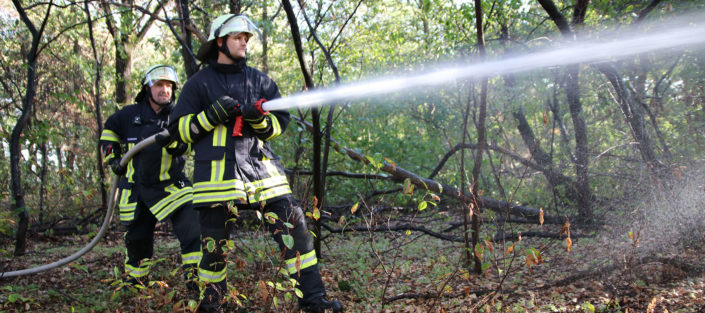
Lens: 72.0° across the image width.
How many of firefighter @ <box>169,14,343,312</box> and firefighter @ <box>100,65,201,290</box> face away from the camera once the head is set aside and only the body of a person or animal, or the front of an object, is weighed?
0

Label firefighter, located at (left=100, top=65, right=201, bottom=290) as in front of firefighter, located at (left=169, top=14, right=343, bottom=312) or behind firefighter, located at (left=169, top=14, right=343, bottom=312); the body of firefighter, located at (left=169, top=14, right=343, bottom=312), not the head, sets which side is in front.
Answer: behind

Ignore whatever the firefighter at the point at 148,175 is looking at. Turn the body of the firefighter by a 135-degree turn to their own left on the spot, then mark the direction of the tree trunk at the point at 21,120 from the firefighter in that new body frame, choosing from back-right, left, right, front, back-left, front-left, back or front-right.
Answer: front-left

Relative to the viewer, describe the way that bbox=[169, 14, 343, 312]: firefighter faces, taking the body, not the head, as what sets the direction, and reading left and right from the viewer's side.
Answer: facing the viewer and to the right of the viewer

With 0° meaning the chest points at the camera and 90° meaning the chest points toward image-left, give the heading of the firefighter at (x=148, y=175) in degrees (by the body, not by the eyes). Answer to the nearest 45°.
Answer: approximately 315°

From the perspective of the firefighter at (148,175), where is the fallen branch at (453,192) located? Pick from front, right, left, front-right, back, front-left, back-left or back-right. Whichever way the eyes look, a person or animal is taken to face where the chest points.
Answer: front-left

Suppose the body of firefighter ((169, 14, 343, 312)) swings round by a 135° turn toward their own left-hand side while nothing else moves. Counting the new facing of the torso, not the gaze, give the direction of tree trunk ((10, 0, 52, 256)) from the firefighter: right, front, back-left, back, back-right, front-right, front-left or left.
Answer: front-left

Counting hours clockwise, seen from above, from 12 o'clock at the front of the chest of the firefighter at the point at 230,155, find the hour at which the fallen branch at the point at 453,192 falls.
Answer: The fallen branch is roughly at 9 o'clock from the firefighter.

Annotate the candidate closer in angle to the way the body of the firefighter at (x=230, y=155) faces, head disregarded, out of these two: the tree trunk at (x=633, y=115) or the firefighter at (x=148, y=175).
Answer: the tree trunk

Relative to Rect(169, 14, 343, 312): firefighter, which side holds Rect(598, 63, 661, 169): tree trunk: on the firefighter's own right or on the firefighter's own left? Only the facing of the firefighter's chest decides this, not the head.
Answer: on the firefighter's own left

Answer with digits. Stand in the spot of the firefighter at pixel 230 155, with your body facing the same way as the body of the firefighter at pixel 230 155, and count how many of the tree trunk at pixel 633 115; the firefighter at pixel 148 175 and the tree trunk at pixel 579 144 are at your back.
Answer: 1
